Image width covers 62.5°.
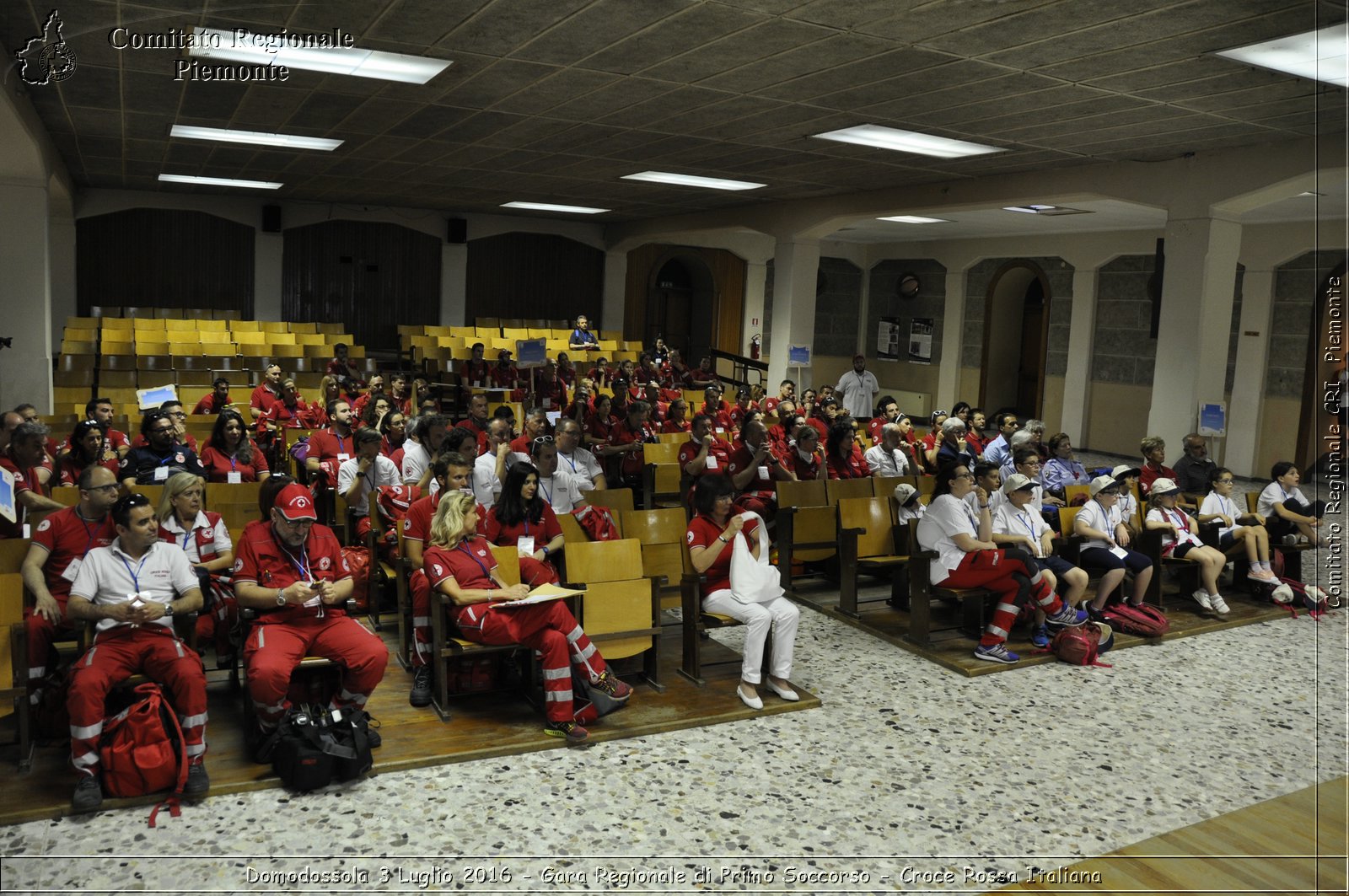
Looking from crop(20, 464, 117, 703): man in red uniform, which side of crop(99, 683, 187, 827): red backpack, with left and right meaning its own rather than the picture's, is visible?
right

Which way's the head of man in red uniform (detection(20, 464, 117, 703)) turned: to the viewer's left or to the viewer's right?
to the viewer's right

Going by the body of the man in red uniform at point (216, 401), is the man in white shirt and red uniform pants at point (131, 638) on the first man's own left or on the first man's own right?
on the first man's own right

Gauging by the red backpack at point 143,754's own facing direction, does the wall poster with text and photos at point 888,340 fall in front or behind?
behind

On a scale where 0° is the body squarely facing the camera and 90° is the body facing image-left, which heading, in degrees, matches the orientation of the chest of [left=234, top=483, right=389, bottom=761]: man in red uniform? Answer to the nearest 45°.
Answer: approximately 0°

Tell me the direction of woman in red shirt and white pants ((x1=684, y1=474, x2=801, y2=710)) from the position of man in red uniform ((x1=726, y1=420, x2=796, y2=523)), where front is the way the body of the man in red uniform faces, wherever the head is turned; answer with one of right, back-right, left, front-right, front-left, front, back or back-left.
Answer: front-right

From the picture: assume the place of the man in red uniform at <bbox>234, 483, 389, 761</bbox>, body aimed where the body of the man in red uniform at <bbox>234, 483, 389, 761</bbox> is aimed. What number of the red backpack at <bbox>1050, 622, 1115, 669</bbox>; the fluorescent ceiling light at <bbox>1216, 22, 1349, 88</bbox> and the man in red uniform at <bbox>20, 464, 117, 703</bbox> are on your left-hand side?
2

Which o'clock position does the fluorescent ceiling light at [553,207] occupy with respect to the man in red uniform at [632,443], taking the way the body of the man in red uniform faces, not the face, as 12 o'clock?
The fluorescent ceiling light is roughly at 7 o'clock from the man in red uniform.

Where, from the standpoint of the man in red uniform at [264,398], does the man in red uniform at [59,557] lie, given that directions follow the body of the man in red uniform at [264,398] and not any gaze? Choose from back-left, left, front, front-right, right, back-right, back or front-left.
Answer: front-right

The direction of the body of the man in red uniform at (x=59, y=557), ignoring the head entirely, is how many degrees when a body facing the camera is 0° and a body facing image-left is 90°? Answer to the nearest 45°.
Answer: approximately 315°

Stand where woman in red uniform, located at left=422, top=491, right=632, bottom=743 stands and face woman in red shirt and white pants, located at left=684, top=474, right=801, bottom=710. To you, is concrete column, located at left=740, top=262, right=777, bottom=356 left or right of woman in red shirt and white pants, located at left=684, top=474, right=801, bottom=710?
left

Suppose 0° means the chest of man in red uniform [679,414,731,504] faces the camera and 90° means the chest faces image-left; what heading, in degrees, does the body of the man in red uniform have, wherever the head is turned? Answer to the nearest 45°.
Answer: approximately 315°

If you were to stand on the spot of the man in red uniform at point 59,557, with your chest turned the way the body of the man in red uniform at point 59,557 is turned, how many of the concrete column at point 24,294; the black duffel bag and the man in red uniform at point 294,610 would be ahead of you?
2

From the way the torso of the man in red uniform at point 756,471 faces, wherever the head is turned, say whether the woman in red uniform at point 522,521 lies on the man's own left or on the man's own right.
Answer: on the man's own right

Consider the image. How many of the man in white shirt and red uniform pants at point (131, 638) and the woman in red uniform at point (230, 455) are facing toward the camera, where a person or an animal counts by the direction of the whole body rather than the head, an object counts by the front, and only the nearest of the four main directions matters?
2

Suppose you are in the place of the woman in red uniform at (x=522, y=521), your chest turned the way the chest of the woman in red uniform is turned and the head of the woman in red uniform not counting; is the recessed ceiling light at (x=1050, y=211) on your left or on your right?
on your left

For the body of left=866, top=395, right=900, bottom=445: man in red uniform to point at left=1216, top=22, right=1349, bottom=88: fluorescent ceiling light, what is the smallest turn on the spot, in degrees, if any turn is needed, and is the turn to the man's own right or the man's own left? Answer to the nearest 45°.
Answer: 0° — they already face it
